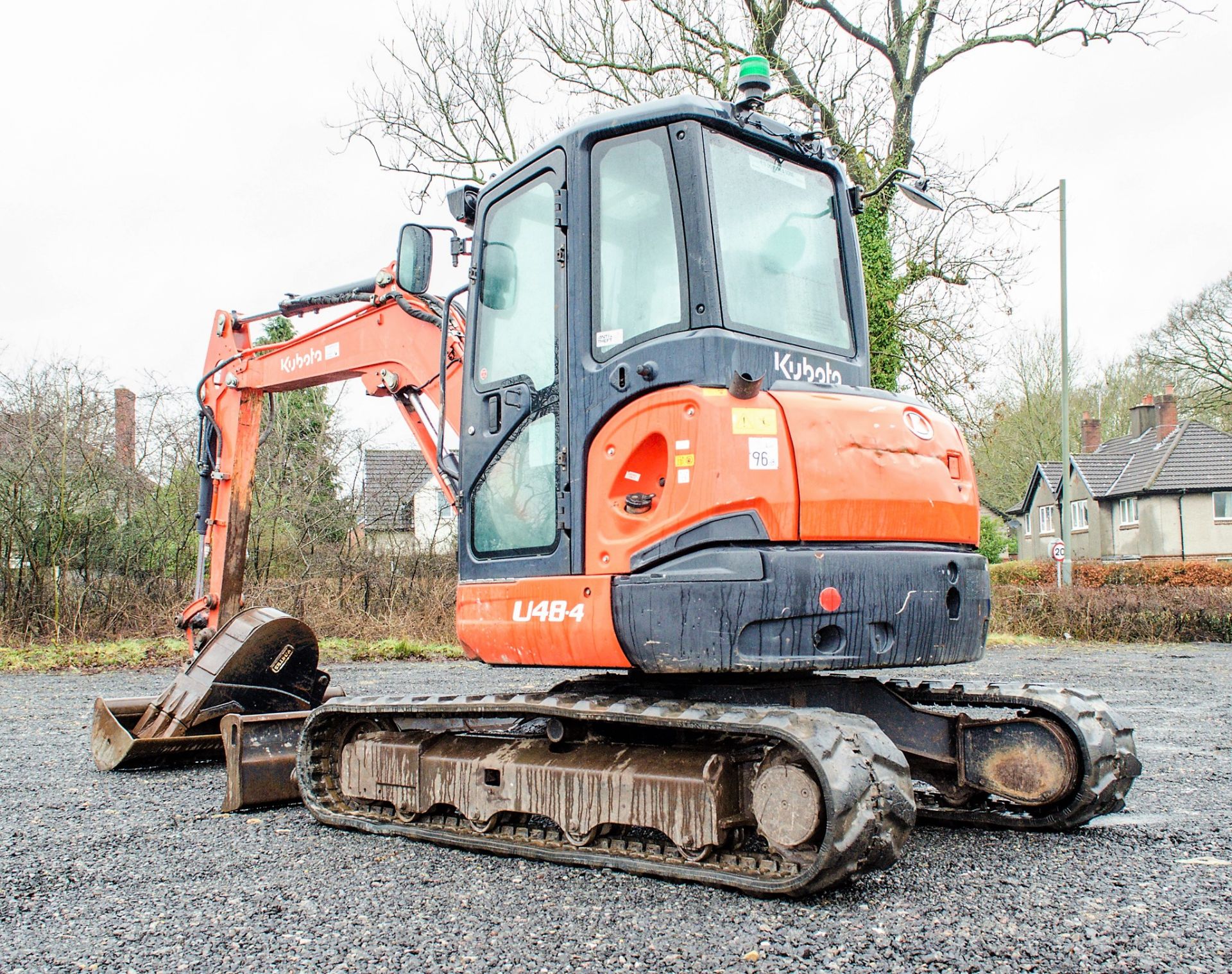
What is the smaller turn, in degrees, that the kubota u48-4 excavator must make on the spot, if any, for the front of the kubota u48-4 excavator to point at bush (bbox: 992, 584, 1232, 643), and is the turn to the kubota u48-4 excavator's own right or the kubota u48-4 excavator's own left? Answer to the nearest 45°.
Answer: approximately 90° to the kubota u48-4 excavator's own right

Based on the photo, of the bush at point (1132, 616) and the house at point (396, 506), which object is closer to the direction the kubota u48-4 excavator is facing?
the house

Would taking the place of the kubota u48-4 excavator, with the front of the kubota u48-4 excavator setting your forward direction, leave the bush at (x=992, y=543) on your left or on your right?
on your right

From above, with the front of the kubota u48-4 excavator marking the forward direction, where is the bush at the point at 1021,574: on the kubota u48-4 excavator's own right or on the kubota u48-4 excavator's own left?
on the kubota u48-4 excavator's own right

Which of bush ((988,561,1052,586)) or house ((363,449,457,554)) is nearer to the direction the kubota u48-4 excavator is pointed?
the house

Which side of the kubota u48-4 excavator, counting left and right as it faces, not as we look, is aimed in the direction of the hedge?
right

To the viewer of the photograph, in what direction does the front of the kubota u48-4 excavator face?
facing away from the viewer and to the left of the viewer

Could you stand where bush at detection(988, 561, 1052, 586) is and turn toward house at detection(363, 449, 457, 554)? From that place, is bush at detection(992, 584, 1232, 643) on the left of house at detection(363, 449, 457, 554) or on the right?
left

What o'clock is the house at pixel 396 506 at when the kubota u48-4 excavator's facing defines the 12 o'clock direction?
The house is roughly at 1 o'clock from the kubota u48-4 excavator.

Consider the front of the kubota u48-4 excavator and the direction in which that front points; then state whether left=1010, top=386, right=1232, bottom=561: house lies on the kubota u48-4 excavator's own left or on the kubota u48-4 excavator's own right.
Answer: on the kubota u48-4 excavator's own right
